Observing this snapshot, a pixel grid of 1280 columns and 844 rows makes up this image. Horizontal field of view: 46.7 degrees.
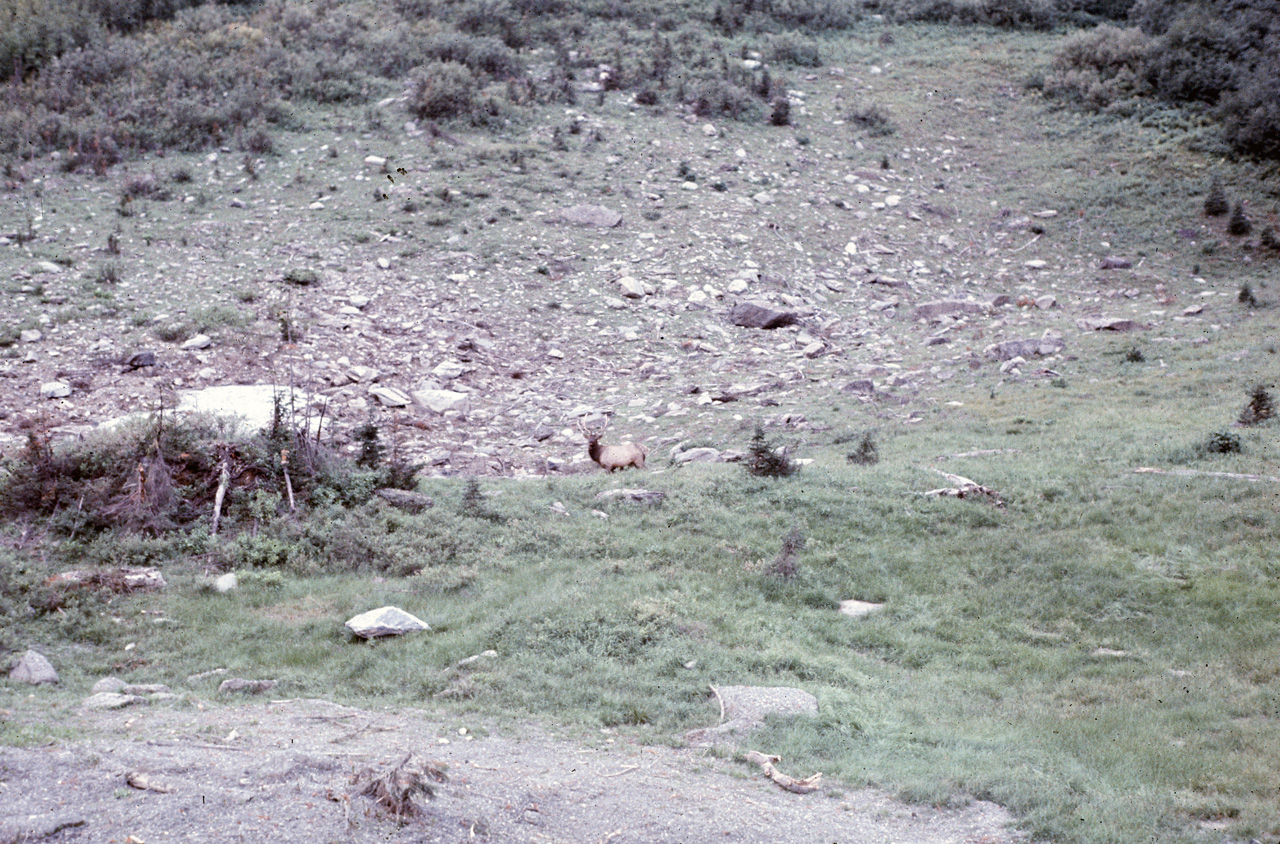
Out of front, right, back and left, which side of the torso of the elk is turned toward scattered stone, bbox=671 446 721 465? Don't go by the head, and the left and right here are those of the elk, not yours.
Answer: back

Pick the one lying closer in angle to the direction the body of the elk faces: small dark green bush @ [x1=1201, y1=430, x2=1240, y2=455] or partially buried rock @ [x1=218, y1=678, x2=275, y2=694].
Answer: the partially buried rock

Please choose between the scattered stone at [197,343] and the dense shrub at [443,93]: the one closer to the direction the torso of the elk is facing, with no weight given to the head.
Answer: the scattered stone

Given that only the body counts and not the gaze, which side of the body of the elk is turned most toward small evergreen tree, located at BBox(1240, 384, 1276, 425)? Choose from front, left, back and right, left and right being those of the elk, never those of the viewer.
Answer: back

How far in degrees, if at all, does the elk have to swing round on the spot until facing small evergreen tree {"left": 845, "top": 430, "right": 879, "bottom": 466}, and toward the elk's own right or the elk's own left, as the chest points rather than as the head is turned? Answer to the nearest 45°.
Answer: approximately 180°

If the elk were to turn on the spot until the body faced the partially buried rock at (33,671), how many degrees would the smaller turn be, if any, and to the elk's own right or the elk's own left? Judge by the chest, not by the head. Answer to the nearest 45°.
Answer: approximately 45° to the elk's own left

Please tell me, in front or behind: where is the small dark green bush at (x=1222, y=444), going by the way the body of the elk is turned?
behind

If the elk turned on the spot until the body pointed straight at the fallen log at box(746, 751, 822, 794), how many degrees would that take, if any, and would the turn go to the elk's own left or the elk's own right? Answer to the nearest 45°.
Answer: approximately 90° to the elk's own left

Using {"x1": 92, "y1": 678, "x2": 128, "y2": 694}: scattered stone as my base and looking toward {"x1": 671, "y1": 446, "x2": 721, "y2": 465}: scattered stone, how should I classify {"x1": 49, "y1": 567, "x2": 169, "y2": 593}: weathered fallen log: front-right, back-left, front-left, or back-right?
front-left

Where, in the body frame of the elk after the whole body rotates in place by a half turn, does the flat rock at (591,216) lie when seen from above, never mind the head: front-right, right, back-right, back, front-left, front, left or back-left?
left

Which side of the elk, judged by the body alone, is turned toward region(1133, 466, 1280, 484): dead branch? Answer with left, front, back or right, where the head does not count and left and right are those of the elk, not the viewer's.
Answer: back

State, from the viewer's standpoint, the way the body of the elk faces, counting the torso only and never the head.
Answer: to the viewer's left

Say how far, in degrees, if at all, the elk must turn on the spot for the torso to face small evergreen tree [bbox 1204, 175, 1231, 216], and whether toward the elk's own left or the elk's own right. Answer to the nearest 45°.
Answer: approximately 135° to the elk's own right

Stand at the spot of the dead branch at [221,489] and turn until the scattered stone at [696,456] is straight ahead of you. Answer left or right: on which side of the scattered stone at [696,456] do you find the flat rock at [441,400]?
left

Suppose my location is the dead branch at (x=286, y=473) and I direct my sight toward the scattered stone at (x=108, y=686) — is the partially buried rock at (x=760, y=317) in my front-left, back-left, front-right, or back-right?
back-left
